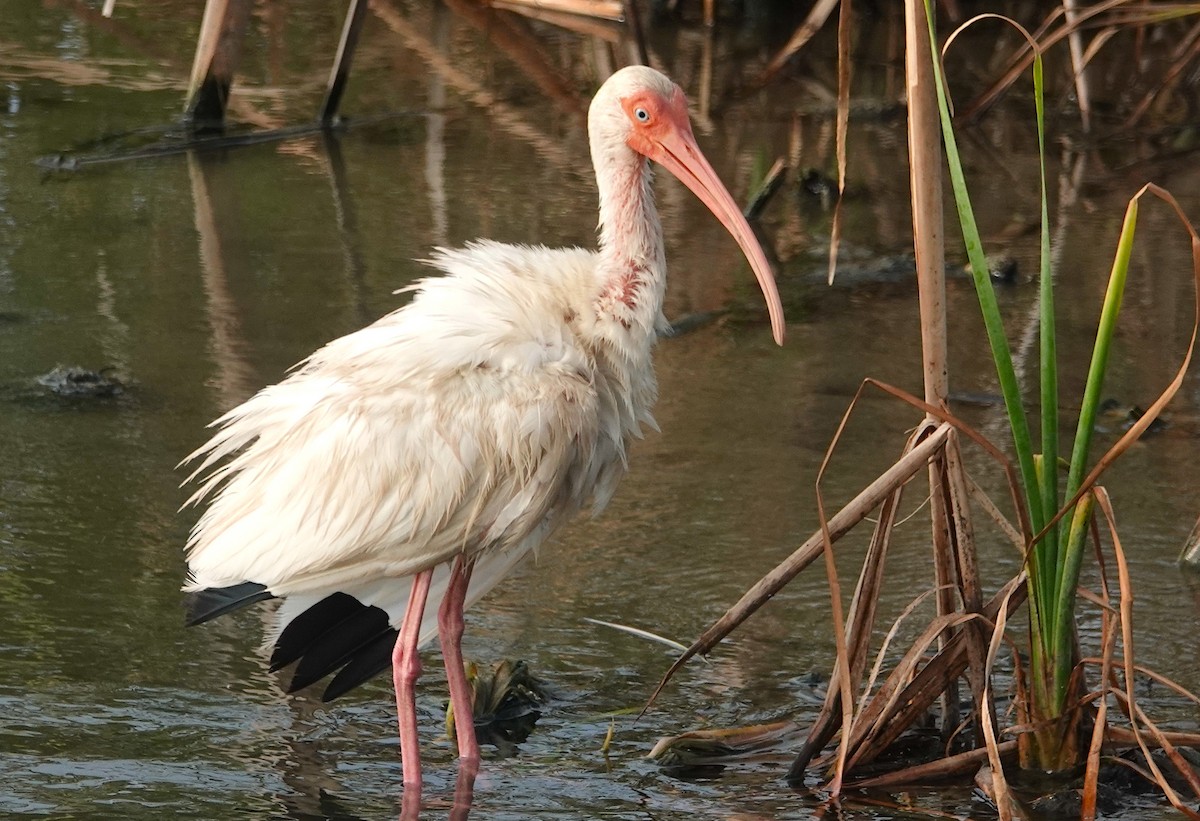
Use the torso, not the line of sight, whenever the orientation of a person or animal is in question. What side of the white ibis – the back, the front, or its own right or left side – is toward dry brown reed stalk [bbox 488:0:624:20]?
left

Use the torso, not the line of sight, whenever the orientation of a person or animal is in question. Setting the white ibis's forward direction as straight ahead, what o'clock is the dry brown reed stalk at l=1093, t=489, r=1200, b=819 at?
The dry brown reed stalk is roughly at 1 o'clock from the white ibis.

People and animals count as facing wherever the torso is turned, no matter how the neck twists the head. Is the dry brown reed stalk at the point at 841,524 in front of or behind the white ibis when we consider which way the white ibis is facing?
in front

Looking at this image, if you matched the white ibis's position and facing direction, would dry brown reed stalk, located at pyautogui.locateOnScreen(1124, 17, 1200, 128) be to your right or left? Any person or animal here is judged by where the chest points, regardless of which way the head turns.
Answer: on your left

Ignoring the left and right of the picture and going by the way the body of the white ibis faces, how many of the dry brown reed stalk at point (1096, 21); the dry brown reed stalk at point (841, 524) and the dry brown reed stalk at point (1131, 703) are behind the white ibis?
0

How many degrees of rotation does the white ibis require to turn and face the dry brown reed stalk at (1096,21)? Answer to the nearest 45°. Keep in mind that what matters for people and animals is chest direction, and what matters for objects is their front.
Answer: approximately 45° to its left

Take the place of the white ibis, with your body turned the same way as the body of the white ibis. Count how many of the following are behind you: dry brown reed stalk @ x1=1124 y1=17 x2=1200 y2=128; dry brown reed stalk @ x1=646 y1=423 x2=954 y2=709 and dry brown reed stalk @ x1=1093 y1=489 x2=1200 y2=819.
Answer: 0

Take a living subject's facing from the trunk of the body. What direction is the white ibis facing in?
to the viewer's right

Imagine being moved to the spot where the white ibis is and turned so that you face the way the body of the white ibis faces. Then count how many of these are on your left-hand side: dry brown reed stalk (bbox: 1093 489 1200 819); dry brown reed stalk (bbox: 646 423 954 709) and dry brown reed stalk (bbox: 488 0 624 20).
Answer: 1
